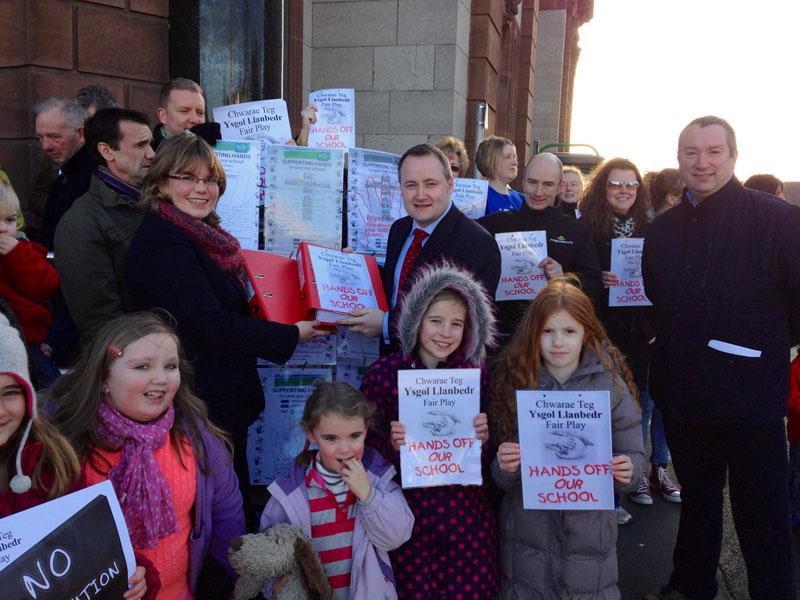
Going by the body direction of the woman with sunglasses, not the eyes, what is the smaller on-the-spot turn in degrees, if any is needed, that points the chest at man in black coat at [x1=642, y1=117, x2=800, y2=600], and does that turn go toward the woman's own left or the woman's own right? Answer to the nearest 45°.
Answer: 0° — they already face them

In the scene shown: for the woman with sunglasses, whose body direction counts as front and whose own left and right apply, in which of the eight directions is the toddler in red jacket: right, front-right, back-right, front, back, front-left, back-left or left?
front-right

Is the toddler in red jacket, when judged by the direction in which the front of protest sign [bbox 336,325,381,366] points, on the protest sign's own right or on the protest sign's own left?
on the protest sign's own right

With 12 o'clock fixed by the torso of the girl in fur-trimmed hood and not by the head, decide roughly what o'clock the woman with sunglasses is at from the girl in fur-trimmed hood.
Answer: The woman with sunglasses is roughly at 7 o'clock from the girl in fur-trimmed hood.

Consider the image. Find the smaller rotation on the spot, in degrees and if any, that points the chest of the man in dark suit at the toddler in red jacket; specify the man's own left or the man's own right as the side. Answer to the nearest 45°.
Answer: approximately 45° to the man's own right

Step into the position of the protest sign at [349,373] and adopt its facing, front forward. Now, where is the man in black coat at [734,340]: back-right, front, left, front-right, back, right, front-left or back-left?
front-left

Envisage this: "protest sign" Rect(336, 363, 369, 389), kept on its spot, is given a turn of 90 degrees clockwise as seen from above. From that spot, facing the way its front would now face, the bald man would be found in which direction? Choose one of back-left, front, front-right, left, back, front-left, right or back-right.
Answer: back
